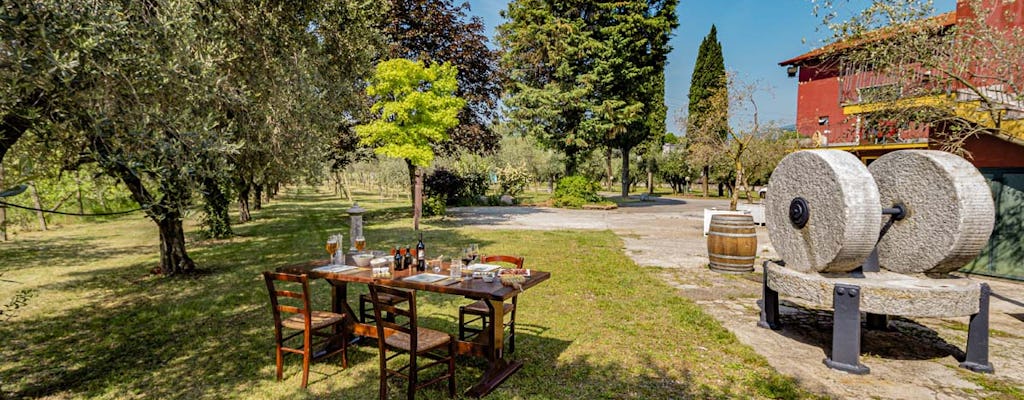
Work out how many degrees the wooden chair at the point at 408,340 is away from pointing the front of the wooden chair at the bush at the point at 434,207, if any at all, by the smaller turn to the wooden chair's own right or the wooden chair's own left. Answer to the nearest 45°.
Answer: approximately 45° to the wooden chair's own left

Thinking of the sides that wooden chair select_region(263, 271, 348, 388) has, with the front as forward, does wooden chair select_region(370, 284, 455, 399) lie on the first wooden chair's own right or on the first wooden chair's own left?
on the first wooden chair's own right

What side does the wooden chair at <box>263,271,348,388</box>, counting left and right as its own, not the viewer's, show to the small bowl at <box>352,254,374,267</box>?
front

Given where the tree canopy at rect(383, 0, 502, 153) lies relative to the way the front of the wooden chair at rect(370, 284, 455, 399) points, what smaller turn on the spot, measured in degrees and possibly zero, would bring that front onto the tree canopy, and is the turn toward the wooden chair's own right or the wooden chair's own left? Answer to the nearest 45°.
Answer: approximately 45° to the wooden chair's own left

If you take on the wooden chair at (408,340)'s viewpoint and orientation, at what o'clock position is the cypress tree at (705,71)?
The cypress tree is roughly at 12 o'clock from the wooden chair.

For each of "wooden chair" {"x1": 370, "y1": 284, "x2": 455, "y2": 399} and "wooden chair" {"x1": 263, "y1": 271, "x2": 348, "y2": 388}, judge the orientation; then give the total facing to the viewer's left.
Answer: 0

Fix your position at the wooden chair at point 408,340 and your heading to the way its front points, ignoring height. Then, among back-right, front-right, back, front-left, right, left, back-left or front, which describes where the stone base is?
front-right

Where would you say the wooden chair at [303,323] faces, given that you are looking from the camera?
facing away from the viewer and to the right of the viewer

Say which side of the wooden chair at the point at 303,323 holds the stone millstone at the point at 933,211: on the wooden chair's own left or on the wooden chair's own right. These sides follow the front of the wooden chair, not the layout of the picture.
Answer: on the wooden chair's own right

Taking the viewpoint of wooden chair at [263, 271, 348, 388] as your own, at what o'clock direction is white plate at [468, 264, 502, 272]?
The white plate is roughly at 2 o'clock from the wooden chair.

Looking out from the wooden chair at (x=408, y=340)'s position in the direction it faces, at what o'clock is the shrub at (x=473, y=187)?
The shrub is roughly at 11 o'clock from the wooden chair.

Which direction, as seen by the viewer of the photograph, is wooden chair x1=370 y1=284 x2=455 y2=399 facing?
facing away from the viewer and to the right of the viewer

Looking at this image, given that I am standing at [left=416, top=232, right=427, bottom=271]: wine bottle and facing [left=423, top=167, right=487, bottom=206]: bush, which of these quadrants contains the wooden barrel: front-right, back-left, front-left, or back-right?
front-right

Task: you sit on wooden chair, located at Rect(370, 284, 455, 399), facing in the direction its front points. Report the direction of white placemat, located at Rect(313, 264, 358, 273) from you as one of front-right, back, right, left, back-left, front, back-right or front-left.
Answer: left

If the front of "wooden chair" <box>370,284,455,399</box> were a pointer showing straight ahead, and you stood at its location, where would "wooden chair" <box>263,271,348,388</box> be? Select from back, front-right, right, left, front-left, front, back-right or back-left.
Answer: left

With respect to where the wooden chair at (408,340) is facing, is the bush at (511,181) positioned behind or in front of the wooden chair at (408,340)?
in front
